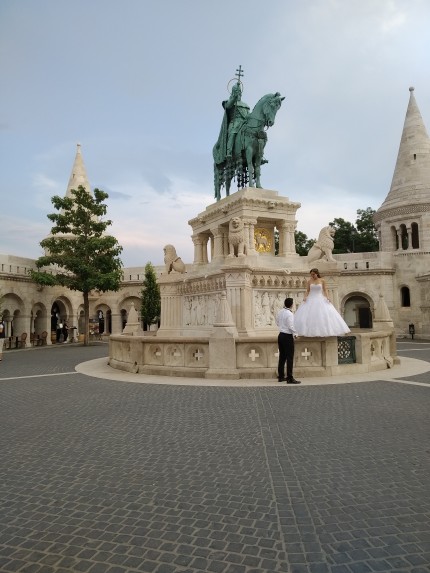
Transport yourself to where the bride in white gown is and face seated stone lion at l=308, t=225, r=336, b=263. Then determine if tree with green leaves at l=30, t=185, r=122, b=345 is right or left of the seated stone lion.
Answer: left

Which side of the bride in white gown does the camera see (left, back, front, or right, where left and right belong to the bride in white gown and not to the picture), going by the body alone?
front

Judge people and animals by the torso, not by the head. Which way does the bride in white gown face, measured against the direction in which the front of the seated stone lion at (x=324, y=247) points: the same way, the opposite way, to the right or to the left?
to the right

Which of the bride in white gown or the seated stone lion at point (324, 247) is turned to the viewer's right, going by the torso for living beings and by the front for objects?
the seated stone lion

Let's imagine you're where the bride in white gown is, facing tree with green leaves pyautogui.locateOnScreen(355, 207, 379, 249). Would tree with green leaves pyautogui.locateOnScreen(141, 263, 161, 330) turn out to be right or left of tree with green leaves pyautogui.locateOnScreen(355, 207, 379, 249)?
left

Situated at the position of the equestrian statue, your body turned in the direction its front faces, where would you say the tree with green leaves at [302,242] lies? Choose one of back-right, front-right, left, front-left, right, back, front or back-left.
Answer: back-left

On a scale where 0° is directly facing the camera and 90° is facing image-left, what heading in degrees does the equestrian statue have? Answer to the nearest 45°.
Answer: approximately 315°

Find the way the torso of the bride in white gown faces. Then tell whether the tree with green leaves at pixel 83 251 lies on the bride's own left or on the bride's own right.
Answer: on the bride's own right

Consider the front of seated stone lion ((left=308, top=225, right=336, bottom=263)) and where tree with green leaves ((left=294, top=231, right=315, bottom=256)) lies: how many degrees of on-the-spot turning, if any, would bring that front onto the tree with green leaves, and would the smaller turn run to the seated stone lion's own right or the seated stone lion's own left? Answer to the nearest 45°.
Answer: approximately 90° to the seated stone lion's own left

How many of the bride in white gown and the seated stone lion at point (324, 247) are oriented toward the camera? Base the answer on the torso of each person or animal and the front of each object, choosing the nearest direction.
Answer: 1

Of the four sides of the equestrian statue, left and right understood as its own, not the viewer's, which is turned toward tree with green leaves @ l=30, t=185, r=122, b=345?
back

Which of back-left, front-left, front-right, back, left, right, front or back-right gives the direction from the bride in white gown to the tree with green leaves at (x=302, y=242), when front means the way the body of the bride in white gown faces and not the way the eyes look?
back

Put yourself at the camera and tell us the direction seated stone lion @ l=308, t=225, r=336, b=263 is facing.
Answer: facing to the right of the viewer
